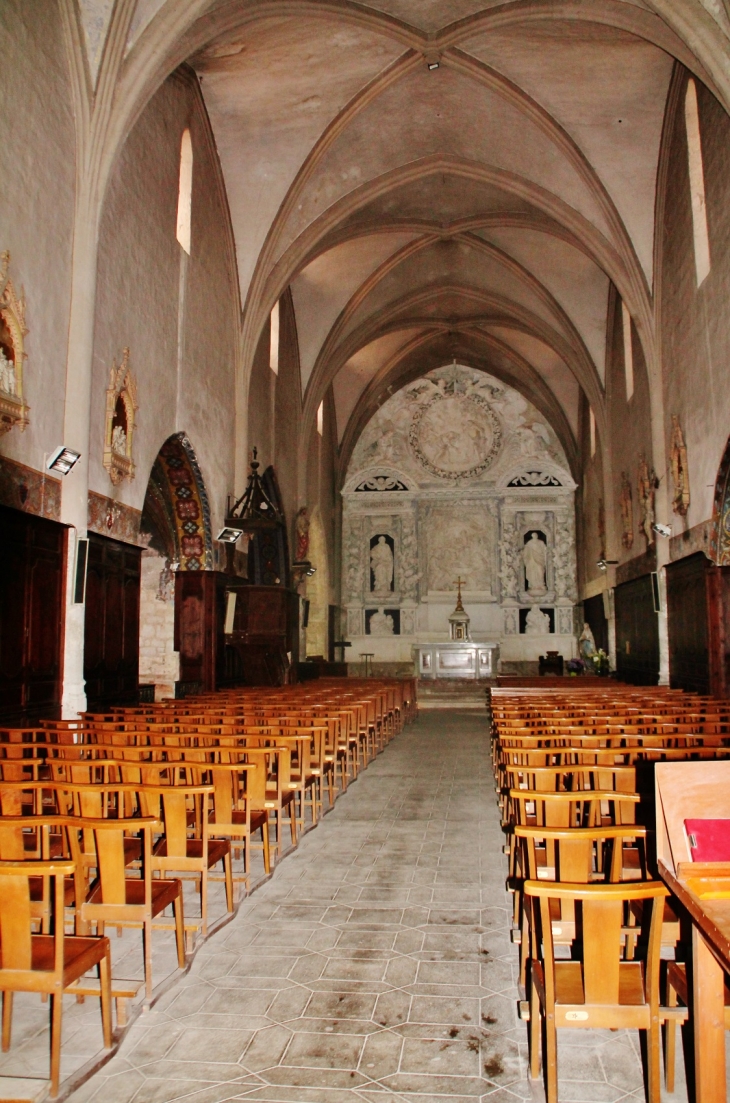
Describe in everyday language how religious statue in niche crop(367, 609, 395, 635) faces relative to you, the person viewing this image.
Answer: facing the viewer

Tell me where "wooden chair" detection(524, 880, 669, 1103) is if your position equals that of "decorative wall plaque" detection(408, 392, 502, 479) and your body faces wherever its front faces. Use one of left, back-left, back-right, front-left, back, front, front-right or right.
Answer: front

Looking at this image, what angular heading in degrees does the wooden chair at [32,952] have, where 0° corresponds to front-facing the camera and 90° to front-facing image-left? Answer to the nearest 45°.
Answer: approximately 225°

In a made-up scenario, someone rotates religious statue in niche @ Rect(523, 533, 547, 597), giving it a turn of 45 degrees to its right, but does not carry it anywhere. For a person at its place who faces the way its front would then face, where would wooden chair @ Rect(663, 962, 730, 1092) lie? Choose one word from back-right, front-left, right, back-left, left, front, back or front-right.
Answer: front-left

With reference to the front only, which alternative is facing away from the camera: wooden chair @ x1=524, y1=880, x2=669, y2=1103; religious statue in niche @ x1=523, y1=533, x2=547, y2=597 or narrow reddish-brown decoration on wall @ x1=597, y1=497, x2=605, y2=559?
the wooden chair

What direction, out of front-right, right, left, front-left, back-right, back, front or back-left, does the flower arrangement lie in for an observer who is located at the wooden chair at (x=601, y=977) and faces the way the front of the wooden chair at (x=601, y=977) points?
front

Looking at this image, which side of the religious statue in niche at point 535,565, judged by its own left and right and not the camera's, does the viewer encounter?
front

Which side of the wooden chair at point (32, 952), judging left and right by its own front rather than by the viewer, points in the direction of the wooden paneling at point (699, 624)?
front

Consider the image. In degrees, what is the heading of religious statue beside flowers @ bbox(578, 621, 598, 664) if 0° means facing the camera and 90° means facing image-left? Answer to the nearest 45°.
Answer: approximately 0°

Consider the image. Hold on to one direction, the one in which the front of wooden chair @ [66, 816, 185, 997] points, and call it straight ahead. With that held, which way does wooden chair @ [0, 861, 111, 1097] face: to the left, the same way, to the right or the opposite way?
the same way

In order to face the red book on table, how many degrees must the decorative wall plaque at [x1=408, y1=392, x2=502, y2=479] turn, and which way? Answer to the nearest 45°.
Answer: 0° — it already faces it

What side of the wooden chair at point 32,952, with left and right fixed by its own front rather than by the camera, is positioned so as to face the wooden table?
right

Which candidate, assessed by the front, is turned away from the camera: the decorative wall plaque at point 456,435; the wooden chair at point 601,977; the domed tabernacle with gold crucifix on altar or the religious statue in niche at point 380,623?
the wooden chair

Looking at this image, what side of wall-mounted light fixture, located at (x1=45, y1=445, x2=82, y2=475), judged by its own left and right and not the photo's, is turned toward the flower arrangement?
left

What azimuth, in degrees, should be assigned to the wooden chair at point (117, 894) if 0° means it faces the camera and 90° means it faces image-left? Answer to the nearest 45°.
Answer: approximately 225°

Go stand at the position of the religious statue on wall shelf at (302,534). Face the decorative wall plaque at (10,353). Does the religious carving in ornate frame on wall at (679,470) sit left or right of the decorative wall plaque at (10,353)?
left

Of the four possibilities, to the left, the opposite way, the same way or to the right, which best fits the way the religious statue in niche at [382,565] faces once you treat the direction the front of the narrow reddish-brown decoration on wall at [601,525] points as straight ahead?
to the left

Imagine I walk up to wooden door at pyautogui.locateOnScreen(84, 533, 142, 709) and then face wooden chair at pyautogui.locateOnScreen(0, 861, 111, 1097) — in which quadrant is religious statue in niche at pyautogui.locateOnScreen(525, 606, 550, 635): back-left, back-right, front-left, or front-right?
back-left

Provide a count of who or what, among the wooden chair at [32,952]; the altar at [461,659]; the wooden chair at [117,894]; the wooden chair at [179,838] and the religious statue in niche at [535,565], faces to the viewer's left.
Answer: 0

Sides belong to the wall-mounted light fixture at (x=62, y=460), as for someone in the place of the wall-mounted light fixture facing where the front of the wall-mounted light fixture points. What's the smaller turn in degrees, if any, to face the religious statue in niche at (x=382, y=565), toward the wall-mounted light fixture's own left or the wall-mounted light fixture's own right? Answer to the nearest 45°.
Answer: approximately 90° to the wall-mounted light fixture's own left

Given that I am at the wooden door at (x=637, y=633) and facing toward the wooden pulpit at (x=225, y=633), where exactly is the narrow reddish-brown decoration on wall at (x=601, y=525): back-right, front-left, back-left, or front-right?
back-right

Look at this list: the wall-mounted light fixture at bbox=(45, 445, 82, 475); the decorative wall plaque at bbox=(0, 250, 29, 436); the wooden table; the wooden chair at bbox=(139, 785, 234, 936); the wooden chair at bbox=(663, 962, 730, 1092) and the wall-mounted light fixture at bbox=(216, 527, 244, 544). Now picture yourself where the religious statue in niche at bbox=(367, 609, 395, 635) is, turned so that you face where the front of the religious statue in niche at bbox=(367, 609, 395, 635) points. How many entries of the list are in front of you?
6

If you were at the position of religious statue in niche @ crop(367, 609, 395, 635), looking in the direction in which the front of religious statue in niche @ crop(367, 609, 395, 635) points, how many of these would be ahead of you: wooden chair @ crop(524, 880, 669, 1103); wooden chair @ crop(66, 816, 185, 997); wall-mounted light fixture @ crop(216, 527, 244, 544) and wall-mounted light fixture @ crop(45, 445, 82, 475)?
4

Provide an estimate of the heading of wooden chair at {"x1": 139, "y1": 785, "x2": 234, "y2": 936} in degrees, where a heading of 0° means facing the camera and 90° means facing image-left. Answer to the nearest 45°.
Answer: approximately 225°
